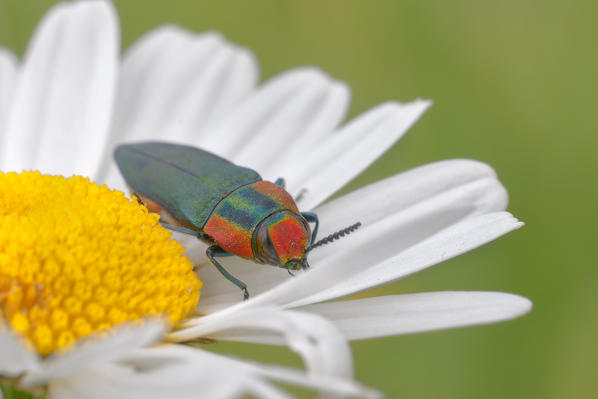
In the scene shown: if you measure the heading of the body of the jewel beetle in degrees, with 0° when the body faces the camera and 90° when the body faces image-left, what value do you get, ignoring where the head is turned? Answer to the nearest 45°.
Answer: approximately 315°
